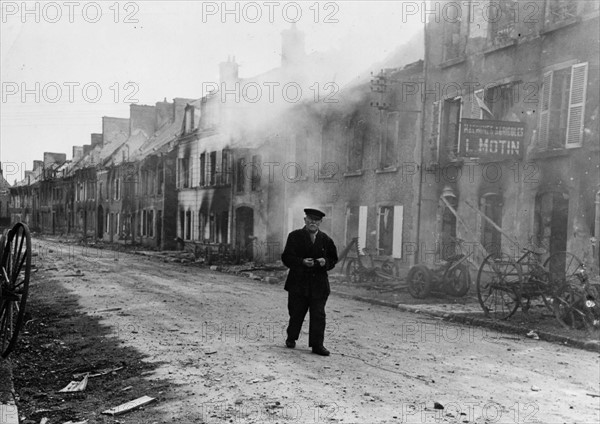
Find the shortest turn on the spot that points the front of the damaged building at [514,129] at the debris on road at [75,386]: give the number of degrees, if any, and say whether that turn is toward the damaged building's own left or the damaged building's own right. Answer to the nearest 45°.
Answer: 0° — it already faces it

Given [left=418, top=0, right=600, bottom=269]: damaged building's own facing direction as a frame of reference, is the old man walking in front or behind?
in front

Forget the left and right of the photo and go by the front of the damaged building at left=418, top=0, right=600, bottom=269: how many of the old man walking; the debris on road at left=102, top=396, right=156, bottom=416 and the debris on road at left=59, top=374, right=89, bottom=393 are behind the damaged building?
0

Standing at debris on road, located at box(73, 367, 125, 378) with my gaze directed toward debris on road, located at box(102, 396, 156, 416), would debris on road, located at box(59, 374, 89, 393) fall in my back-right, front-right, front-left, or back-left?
front-right

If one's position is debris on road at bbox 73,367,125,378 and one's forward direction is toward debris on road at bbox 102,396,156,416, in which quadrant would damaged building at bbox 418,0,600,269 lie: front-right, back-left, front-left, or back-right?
back-left

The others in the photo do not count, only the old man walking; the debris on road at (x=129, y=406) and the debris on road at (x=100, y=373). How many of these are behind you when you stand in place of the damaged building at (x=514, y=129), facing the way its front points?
0

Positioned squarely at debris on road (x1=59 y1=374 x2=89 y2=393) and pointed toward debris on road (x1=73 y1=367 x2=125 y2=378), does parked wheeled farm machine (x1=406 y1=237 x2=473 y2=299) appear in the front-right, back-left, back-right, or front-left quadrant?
front-right

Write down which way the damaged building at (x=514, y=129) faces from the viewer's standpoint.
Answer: facing the viewer and to the left of the viewer

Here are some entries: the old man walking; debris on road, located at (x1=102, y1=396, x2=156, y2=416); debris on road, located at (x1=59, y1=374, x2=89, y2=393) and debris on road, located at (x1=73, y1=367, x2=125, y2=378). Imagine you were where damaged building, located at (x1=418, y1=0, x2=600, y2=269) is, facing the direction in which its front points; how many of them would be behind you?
0

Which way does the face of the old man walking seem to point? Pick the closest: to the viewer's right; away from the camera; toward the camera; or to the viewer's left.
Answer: toward the camera

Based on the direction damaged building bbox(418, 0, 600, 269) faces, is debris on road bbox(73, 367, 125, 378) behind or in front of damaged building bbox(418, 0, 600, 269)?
in front

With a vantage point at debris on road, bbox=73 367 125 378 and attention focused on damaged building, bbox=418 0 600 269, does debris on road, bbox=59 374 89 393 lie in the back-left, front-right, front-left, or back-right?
back-right

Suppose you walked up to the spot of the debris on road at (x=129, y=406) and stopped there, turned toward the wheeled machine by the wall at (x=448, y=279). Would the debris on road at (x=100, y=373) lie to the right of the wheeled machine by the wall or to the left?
left
